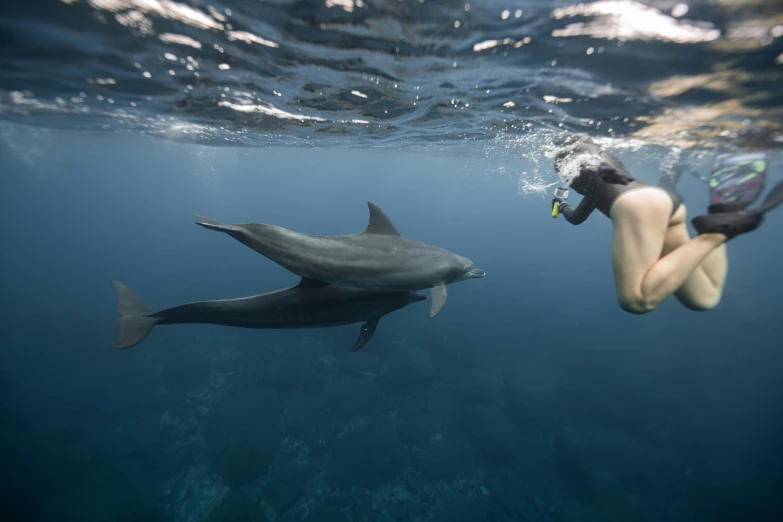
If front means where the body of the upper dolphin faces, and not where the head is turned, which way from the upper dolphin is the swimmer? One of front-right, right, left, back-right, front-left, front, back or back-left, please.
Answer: front-right

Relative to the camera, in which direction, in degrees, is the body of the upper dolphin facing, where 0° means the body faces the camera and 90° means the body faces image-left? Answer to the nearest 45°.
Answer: approximately 270°

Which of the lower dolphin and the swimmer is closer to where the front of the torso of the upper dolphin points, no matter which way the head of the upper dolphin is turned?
the swimmer

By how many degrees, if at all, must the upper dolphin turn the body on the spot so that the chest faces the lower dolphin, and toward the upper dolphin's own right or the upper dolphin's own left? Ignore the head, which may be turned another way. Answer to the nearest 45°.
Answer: approximately 180°

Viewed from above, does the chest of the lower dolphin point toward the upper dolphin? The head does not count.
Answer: yes

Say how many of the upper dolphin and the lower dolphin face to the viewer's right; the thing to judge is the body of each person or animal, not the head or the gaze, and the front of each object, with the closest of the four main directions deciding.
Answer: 2

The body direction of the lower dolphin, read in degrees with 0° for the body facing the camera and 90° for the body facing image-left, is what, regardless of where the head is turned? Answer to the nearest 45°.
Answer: approximately 270°
